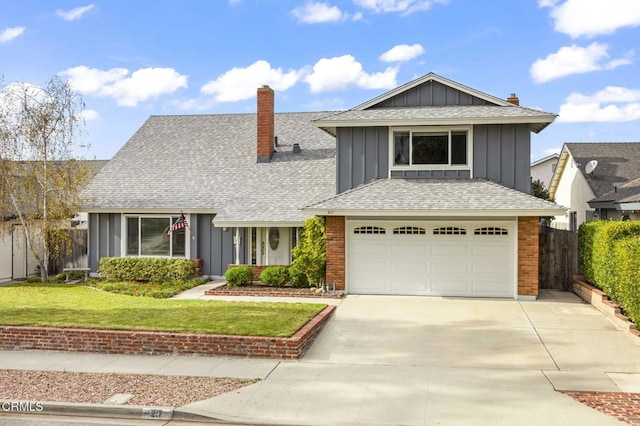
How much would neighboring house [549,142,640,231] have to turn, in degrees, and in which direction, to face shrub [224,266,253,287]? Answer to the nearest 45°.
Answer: approximately 45° to its right

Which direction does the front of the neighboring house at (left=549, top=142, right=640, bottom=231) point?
toward the camera

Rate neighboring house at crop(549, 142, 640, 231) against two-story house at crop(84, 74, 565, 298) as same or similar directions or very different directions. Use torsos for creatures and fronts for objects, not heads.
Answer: same or similar directions

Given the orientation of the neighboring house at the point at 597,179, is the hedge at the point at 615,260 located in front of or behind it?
in front

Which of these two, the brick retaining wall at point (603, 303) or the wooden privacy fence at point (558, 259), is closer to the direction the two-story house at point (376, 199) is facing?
the brick retaining wall

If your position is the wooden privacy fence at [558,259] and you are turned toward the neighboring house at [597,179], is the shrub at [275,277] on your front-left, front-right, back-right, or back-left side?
back-left

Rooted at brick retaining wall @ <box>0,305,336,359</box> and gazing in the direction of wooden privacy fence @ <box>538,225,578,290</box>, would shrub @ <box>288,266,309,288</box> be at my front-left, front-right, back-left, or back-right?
front-left

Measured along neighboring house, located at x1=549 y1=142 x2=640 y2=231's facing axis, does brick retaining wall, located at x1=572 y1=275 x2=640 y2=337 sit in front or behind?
in front

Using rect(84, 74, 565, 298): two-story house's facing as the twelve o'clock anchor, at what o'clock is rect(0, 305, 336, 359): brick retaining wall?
The brick retaining wall is roughly at 1 o'clock from the two-story house.

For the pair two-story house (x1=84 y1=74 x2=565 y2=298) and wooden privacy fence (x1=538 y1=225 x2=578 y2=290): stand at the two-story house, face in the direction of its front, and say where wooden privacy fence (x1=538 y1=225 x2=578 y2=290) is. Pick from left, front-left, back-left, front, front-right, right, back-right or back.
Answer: left

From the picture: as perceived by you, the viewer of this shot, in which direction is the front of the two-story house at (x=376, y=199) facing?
facing the viewer

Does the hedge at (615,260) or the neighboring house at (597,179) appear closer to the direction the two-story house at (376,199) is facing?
the hedge

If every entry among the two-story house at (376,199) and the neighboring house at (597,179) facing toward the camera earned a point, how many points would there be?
2

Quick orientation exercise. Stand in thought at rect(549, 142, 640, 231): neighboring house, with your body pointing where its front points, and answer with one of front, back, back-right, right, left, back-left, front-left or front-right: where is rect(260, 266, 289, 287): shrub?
front-right

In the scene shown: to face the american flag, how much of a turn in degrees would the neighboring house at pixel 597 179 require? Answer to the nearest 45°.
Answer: approximately 45° to its right
